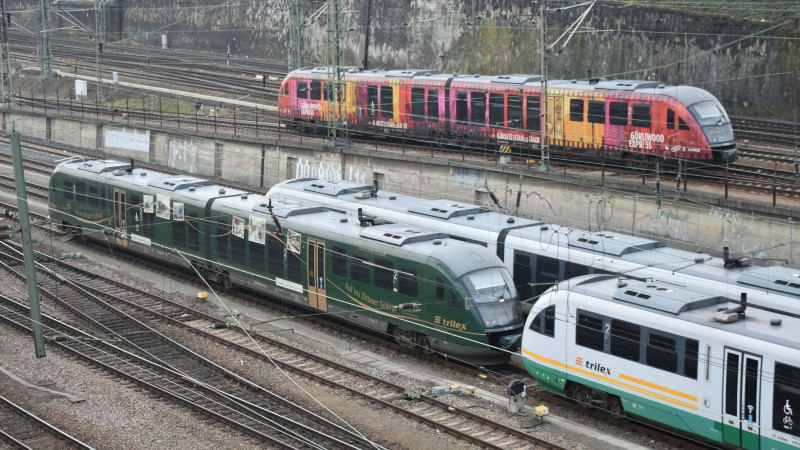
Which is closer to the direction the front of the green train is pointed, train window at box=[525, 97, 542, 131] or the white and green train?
the white and green train

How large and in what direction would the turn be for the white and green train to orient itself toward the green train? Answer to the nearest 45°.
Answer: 0° — it already faces it

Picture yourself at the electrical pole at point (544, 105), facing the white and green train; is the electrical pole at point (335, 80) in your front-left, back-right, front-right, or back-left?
back-right

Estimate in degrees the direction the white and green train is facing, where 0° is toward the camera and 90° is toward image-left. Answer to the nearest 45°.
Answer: approximately 135°

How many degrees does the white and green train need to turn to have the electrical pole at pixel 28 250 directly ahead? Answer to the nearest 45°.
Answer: approximately 45° to its left

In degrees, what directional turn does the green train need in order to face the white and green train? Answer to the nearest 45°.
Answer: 0° — it already faces it

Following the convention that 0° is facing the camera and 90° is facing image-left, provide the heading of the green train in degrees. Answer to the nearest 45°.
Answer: approximately 315°

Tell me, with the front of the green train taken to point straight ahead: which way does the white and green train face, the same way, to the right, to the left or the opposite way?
the opposite way
